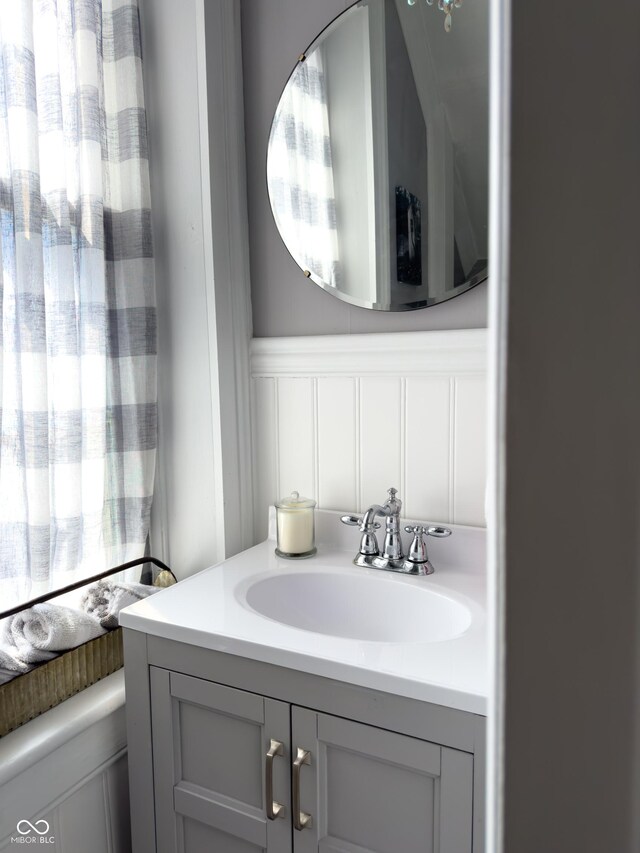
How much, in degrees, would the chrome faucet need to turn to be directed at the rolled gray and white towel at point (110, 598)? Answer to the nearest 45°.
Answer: approximately 45° to its right

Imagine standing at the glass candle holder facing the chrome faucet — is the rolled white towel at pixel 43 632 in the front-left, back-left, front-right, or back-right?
back-right

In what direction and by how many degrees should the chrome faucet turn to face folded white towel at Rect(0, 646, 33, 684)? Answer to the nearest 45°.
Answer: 0° — it already faces it

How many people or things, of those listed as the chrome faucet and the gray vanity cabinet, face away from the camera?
0

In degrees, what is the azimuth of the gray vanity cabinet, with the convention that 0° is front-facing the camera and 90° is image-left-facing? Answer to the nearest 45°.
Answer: approximately 45°
